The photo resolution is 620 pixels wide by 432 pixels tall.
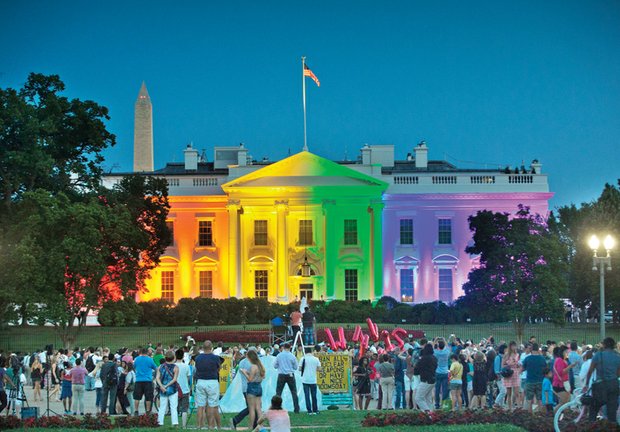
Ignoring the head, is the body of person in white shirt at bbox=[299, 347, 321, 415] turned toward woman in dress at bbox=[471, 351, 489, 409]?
no

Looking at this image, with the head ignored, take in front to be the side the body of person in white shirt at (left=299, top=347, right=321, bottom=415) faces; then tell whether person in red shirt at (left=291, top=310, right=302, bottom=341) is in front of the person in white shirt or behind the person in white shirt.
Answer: in front

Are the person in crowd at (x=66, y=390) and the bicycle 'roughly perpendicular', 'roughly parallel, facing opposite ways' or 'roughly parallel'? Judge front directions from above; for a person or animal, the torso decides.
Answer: roughly perpendicular

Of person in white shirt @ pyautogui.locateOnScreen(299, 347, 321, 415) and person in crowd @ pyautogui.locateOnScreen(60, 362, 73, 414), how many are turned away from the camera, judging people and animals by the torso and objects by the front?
2

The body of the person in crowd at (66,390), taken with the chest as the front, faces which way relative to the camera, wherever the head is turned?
away from the camera

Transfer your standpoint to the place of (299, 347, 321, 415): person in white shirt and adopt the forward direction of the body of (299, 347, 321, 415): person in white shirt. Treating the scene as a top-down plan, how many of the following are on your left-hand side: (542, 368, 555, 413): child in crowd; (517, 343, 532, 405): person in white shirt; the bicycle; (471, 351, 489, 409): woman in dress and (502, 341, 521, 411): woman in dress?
0

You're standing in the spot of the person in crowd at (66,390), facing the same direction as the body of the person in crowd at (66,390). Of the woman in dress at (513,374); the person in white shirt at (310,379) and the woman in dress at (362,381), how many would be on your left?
0

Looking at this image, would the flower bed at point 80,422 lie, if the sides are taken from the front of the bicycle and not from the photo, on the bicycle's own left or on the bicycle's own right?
on the bicycle's own left

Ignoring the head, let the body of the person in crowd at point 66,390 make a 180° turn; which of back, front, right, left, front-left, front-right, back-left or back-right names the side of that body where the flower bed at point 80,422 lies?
front

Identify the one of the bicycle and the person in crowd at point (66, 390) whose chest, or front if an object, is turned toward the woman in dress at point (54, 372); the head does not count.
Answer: the person in crowd

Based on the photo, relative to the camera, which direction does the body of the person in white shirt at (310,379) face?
away from the camera
